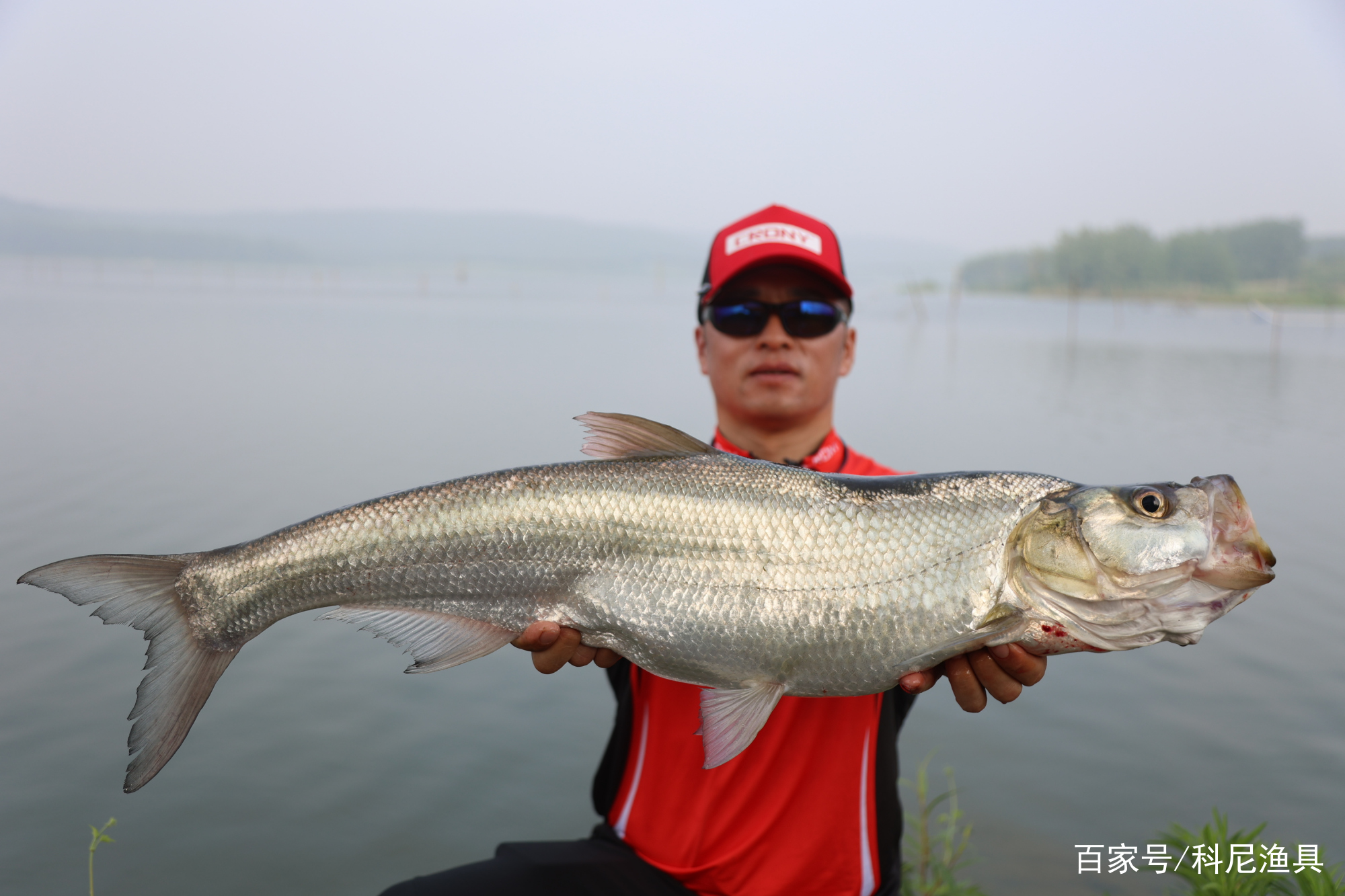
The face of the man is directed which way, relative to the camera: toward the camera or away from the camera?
toward the camera

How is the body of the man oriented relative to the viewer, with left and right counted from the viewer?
facing the viewer

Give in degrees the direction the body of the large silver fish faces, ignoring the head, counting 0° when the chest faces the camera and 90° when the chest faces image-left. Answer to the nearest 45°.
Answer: approximately 270°
